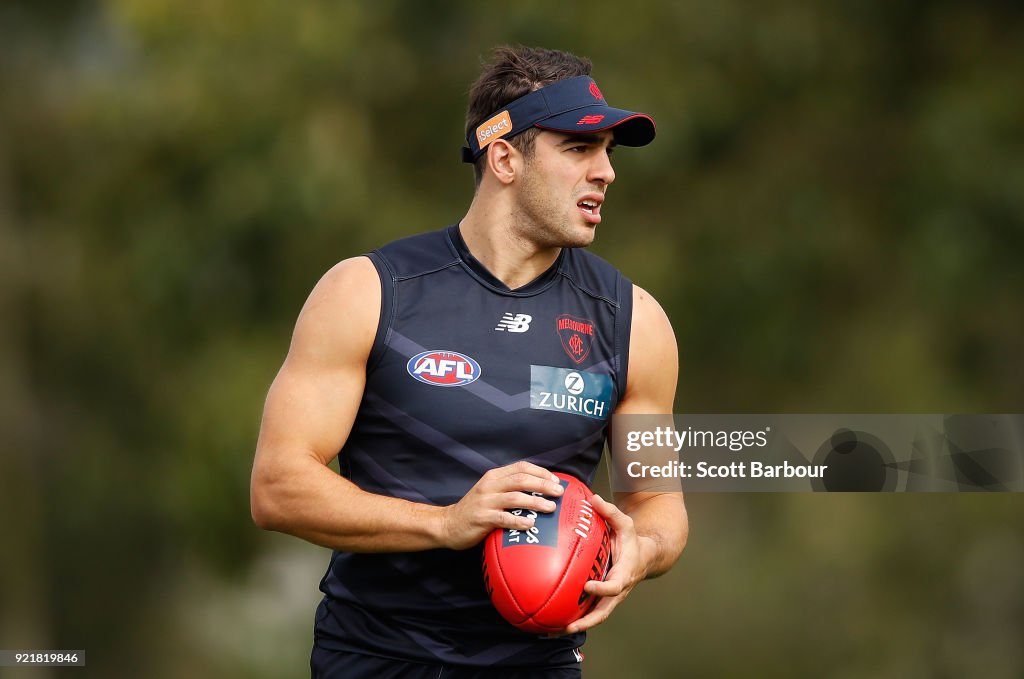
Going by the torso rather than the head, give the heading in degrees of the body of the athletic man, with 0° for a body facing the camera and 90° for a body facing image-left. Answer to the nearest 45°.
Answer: approximately 315°
